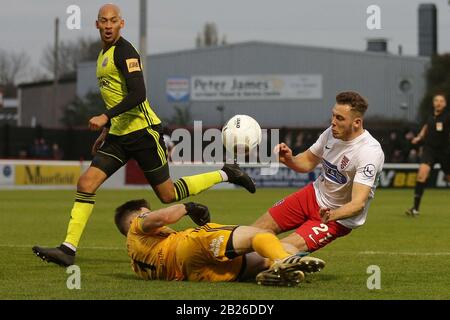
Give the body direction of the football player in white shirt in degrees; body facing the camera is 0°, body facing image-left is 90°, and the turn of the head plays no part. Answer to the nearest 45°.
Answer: approximately 45°

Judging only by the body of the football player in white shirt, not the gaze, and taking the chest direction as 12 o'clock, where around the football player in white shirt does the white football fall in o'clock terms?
The white football is roughly at 2 o'clock from the football player in white shirt.
